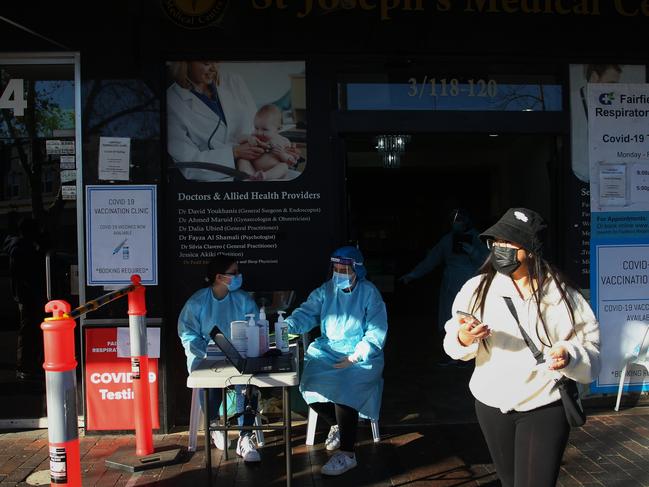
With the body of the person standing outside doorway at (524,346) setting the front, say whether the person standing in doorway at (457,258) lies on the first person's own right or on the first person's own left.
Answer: on the first person's own right

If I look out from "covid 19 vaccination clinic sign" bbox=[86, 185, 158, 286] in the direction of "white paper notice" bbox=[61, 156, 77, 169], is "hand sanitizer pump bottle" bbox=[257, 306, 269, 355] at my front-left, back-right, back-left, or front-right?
back-left

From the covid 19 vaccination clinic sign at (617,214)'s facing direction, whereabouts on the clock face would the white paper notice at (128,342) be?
The white paper notice is roughly at 2 o'clock from the covid 19 vaccination clinic sign.

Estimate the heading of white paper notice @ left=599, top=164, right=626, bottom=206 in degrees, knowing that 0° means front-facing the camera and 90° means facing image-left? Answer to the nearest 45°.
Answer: approximately 0°

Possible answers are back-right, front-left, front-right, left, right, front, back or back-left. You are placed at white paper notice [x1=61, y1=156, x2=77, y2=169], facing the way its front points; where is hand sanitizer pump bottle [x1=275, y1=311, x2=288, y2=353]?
front-left
